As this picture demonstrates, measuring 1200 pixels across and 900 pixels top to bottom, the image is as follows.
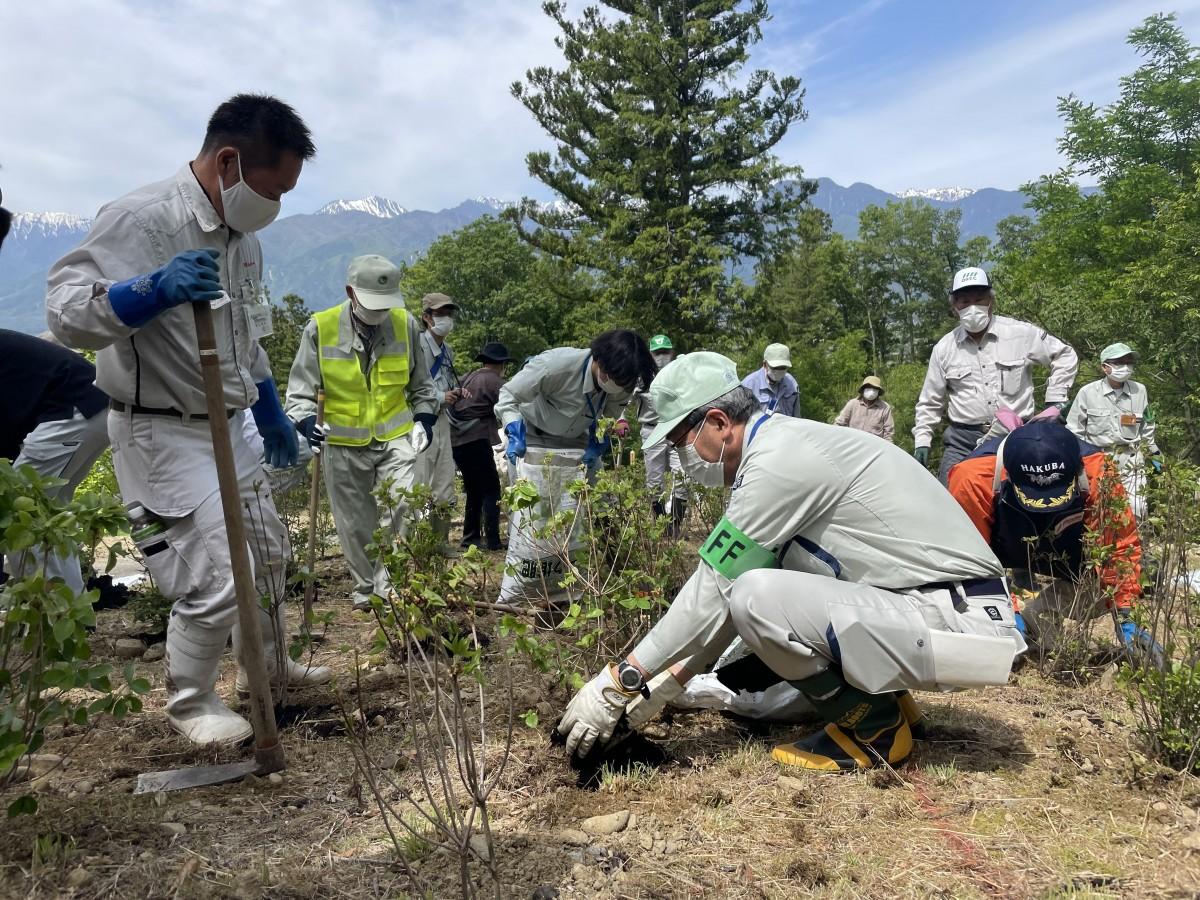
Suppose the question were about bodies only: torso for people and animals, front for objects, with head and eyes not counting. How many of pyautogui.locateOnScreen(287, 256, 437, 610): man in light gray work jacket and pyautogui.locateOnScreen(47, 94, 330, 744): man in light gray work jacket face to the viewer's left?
0

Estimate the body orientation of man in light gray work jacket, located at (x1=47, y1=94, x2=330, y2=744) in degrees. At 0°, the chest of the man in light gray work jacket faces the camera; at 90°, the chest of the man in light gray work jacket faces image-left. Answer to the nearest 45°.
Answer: approximately 315°

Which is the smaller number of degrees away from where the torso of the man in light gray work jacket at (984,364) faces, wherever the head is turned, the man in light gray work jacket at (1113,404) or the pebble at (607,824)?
the pebble

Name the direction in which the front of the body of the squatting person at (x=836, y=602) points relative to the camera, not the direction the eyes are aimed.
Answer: to the viewer's left

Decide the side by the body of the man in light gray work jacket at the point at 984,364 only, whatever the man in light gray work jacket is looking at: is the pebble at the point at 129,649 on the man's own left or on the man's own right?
on the man's own right

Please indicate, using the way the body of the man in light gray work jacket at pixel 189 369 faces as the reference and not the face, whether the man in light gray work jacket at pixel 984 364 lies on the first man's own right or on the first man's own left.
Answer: on the first man's own left

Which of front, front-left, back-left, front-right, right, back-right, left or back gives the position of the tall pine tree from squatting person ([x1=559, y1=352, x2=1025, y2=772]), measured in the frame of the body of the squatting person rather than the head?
right

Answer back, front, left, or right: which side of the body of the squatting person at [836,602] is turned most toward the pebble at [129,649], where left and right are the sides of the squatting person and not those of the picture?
front

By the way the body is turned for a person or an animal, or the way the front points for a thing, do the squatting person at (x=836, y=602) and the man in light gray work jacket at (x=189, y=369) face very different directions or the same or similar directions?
very different directions

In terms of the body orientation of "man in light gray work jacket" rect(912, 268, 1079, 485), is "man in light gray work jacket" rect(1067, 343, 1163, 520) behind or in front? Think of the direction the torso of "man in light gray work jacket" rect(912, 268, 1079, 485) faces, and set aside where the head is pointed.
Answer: behind

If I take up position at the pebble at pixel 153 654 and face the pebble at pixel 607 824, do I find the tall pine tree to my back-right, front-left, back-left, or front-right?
back-left
